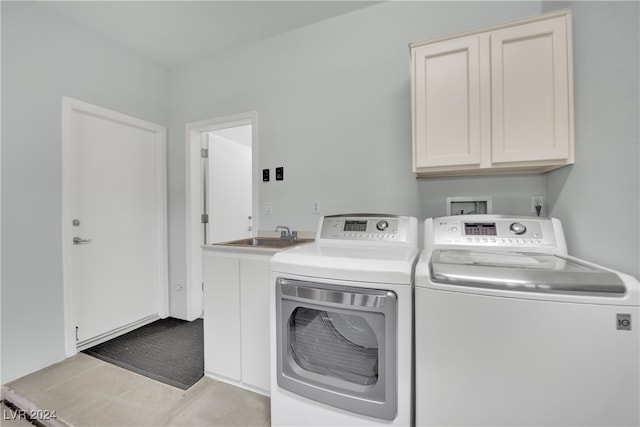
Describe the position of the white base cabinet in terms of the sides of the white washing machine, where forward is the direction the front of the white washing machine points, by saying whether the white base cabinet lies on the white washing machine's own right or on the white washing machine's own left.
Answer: on the white washing machine's own right

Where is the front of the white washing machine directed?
toward the camera

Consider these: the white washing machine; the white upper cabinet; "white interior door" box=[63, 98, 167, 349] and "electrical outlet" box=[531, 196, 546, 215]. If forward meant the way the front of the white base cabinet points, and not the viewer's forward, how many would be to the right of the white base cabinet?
1

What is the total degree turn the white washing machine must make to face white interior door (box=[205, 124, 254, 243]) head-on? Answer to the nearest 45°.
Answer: approximately 90° to its right

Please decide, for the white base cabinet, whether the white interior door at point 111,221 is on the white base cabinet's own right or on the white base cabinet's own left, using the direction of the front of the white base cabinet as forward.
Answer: on the white base cabinet's own right

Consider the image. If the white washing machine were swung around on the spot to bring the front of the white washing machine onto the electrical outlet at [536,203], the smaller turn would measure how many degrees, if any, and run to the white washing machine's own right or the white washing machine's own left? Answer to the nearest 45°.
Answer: approximately 180°

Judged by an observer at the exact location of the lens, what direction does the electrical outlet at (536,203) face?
facing the viewer

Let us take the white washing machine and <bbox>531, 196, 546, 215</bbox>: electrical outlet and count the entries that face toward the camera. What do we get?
2

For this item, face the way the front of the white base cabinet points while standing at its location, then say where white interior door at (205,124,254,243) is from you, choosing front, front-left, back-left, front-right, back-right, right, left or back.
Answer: back-right

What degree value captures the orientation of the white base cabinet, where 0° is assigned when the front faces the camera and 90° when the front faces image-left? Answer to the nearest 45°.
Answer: approximately 45°
